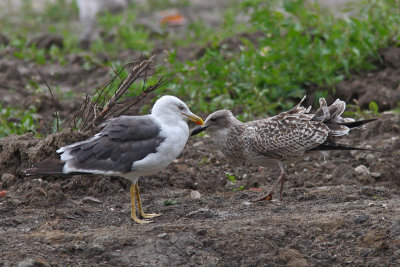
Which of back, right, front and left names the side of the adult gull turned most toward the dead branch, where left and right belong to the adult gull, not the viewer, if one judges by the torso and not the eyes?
left

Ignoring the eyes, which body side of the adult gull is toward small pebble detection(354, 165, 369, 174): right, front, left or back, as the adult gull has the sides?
front

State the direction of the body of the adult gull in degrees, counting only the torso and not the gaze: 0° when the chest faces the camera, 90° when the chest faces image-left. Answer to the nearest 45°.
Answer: approximately 270°

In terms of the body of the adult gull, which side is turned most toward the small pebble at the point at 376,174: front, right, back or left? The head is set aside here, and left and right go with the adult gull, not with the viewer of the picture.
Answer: front

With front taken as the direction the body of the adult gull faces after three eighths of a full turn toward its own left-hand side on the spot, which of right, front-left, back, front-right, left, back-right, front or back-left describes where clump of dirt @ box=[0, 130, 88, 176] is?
front
